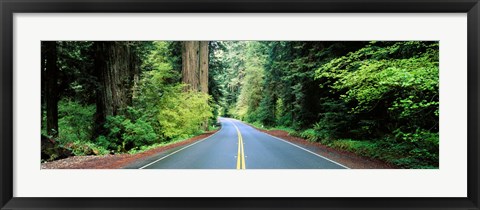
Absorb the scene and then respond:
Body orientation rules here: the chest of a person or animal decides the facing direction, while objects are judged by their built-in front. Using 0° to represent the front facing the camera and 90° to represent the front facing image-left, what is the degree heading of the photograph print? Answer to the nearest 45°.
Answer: approximately 0°
